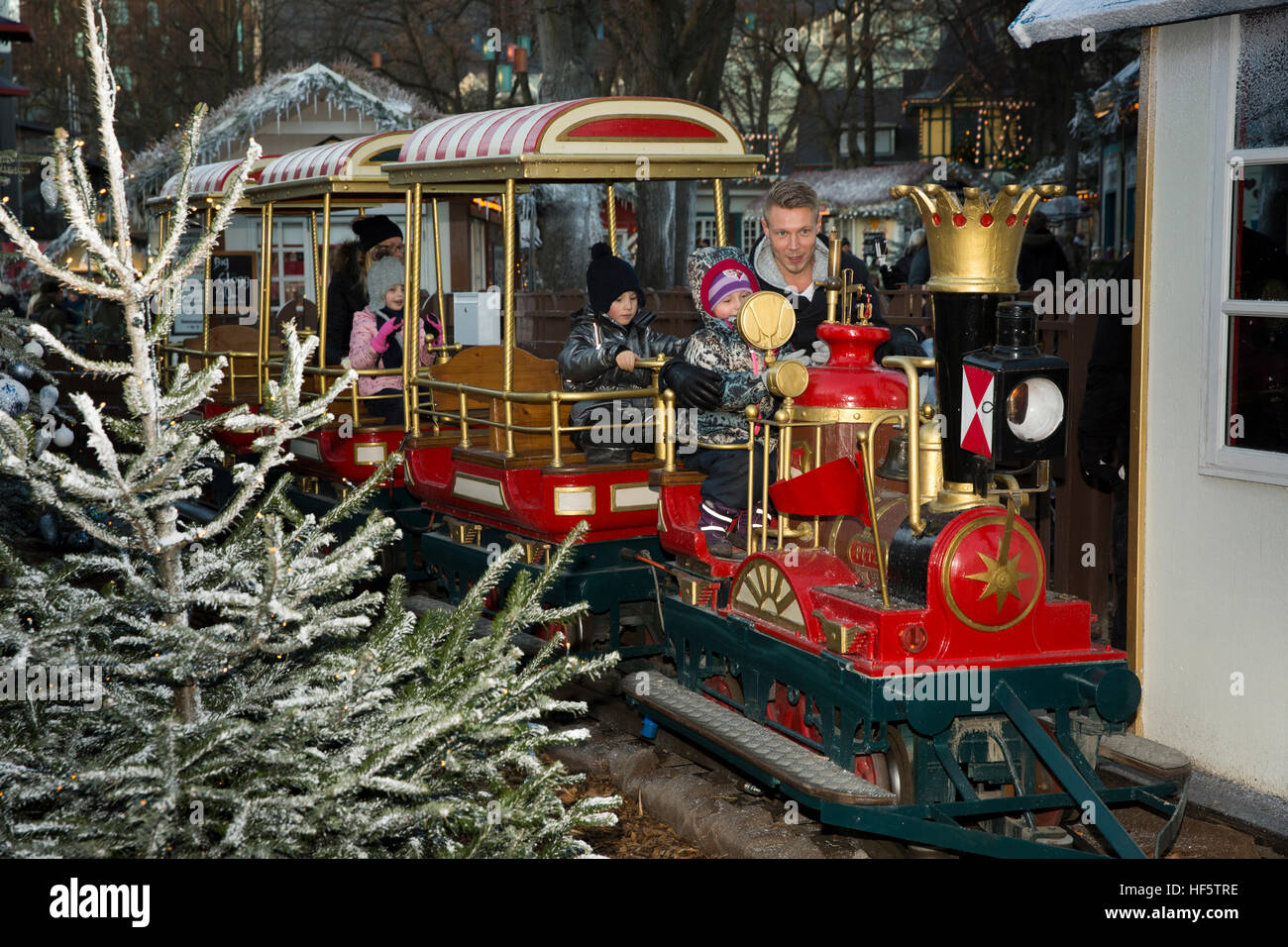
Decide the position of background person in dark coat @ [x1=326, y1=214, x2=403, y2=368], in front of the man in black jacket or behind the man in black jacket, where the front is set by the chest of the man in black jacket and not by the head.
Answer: behind

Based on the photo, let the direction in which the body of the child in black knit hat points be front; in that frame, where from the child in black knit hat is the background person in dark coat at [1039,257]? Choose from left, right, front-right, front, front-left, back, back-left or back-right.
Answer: left

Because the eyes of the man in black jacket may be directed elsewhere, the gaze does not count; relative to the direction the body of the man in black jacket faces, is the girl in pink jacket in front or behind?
behind

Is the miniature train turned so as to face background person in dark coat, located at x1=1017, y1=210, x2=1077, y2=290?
no

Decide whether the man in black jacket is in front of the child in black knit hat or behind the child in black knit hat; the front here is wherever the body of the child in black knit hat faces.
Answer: in front

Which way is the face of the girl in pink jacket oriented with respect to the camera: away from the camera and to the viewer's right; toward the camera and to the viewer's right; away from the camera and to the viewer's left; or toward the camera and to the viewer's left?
toward the camera and to the viewer's right

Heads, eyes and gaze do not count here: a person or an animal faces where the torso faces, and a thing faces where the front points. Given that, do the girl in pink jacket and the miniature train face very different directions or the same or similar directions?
same or similar directions

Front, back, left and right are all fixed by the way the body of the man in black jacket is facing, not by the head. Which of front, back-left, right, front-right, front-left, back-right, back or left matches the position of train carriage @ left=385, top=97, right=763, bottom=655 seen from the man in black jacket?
back-right

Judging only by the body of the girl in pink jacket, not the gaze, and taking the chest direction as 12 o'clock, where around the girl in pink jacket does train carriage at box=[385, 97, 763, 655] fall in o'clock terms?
The train carriage is roughly at 1 o'clock from the girl in pink jacket.

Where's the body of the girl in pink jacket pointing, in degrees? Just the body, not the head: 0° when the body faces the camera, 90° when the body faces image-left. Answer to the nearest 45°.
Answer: approximately 315°

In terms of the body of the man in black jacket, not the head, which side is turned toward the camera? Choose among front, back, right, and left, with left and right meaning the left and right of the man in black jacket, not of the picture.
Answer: front

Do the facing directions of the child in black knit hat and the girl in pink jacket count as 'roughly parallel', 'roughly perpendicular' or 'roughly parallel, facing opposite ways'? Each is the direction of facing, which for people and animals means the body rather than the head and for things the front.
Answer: roughly parallel

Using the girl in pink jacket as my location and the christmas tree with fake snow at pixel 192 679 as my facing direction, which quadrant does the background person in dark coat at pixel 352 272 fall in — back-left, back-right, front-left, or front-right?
back-right

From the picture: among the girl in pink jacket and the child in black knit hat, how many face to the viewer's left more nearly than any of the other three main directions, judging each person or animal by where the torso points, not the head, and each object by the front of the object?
0

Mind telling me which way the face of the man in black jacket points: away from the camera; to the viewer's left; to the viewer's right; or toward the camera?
toward the camera
